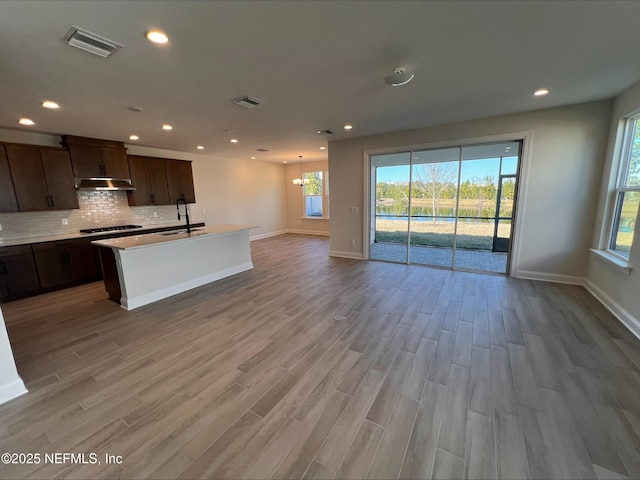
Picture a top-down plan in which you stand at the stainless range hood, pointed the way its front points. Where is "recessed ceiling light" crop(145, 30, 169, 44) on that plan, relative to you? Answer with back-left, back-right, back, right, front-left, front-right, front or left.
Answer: front

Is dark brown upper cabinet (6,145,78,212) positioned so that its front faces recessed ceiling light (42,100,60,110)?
yes

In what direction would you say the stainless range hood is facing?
toward the camera

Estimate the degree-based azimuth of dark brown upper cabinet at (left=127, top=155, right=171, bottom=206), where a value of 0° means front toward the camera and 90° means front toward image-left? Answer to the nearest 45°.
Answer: approximately 315°

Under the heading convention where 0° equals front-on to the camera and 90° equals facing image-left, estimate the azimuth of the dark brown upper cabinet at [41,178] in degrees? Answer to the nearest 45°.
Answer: approximately 0°

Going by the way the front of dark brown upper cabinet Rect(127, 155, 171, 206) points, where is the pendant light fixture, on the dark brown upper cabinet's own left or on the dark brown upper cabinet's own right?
on the dark brown upper cabinet's own left

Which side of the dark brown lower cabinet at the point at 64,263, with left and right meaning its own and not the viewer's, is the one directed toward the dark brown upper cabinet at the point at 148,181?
left

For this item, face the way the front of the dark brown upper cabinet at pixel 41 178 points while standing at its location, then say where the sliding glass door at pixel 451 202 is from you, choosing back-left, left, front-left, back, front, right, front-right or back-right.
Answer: front-left

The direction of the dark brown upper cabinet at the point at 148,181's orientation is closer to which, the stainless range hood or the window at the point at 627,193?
the window

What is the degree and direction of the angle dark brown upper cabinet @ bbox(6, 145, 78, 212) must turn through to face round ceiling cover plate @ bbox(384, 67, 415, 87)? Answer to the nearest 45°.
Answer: approximately 45° to its left

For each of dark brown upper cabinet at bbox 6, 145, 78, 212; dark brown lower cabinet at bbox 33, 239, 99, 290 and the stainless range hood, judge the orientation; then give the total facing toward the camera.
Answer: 3

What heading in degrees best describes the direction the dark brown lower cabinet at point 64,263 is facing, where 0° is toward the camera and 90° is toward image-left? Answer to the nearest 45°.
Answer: approximately 0°

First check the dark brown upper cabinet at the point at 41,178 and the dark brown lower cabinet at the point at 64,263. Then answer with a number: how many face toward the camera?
2

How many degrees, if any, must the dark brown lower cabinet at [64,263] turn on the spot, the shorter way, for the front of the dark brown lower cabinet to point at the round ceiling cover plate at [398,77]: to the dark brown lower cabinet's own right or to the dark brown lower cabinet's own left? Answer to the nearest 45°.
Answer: approximately 45° to the dark brown lower cabinet's own left
